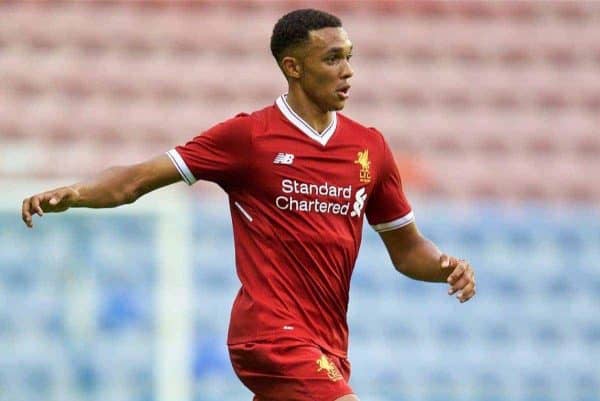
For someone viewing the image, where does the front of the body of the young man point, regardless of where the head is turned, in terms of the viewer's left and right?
facing the viewer and to the right of the viewer
